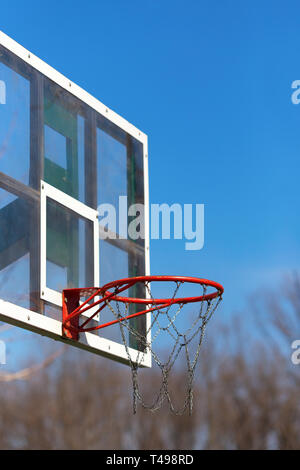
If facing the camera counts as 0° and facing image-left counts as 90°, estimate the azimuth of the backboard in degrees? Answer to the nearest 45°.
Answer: approximately 315°
